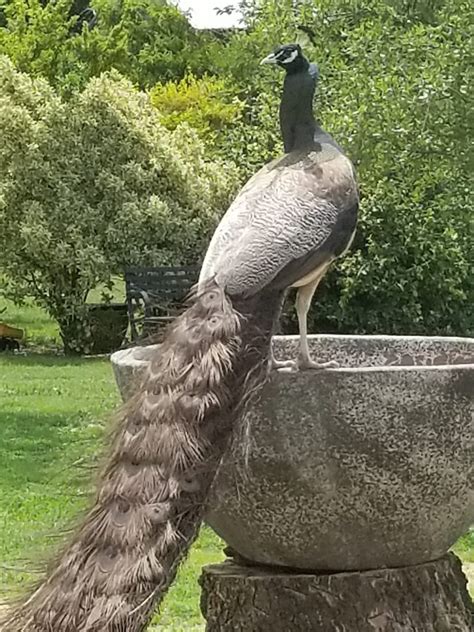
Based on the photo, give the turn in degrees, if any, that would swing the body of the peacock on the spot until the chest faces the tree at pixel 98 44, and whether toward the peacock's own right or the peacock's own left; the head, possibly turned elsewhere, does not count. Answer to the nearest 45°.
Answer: approximately 45° to the peacock's own left

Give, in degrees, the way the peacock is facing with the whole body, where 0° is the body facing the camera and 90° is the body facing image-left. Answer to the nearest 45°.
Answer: approximately 225°

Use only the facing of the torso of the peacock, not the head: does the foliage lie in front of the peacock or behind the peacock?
in front
